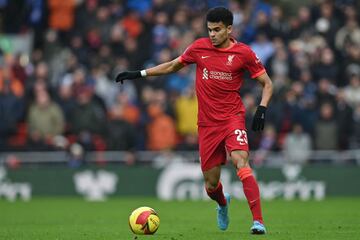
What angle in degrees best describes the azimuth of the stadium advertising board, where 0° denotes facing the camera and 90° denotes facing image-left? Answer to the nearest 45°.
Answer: approximately 0°

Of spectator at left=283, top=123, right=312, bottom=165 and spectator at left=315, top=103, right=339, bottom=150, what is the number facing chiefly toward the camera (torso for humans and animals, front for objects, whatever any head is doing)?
2

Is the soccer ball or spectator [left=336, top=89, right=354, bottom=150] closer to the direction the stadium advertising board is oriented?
the soccer ball
